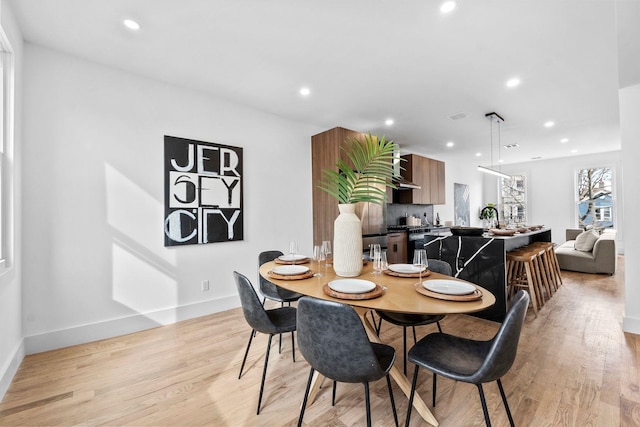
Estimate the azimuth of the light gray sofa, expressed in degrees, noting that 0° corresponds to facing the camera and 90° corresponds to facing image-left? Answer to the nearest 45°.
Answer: approximately 90°

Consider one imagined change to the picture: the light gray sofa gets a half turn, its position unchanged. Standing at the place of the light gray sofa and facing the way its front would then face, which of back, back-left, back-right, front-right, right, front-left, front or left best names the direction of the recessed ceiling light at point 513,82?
right

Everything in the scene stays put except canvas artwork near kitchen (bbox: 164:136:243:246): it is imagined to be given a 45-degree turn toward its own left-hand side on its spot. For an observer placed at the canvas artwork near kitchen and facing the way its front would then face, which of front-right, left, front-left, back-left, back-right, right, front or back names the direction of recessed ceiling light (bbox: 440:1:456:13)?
front-right

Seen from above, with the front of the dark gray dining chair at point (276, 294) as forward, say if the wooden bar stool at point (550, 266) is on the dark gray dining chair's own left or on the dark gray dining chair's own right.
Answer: on the dark gray dining chair's own left

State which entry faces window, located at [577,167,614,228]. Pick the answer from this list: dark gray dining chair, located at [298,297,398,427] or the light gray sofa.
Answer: the dark gray dining chair

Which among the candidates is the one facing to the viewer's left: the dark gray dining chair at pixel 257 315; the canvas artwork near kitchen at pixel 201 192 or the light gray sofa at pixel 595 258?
the light gray sofa

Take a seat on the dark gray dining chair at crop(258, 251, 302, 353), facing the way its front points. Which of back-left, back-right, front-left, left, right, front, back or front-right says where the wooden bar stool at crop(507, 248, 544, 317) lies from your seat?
front-left

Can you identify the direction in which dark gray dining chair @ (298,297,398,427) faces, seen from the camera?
facing away from the viewer and to the right of the viewer

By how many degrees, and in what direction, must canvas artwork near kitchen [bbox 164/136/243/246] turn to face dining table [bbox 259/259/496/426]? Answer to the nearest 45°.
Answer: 0° — it already faces it

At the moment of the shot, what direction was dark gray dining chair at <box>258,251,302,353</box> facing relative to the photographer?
facing the viewer and to the right of the viewer

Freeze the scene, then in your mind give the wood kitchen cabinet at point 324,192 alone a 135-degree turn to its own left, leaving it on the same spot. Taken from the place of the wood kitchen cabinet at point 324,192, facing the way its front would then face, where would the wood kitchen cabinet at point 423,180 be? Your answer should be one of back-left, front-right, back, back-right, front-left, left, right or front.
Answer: front-right

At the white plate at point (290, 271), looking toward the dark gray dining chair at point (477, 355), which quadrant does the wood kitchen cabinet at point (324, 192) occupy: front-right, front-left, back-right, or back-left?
back-left

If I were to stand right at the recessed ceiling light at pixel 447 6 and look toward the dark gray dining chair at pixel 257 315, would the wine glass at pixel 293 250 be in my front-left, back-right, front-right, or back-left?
front-right

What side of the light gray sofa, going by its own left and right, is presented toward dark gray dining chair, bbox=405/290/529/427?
left

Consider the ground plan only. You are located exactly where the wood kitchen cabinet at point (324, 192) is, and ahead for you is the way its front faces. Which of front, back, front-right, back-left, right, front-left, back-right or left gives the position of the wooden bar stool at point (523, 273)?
front-left
